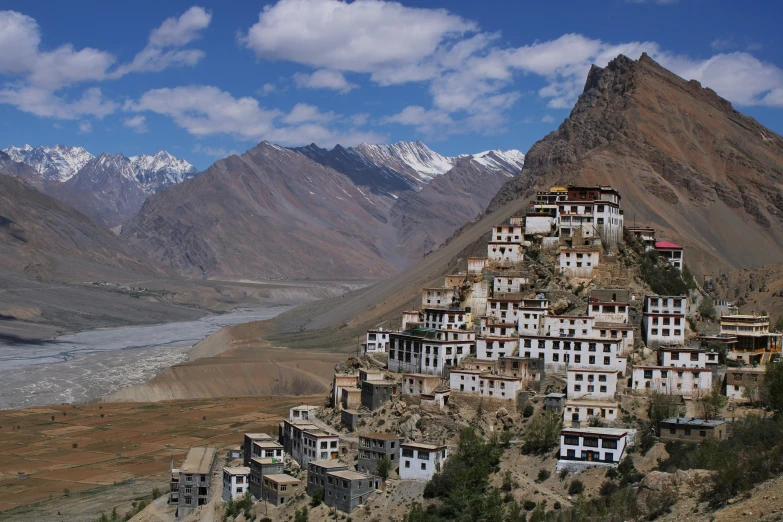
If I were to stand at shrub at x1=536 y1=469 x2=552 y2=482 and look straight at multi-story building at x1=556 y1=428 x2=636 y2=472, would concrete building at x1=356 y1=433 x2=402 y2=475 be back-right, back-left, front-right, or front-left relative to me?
back-left

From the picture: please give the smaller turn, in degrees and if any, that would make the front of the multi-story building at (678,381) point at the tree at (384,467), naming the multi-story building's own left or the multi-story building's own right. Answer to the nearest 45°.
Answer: approximately 90° to the multi-story building's own right

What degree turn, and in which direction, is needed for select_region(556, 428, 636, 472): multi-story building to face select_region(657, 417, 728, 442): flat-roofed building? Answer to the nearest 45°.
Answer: approximately 90° to its left

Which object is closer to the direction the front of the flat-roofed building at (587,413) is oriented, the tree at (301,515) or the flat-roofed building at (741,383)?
the tree

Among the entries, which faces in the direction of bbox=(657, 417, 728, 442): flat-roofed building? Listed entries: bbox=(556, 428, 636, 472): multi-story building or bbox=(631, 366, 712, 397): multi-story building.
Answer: bbox=(631, 366, 712, 397): multi-story building

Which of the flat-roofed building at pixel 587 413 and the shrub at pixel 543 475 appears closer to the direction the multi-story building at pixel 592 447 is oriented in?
the shrub

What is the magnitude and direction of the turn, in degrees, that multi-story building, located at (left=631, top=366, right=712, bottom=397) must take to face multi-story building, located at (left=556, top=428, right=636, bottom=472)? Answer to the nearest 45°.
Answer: approximately 45° to its right

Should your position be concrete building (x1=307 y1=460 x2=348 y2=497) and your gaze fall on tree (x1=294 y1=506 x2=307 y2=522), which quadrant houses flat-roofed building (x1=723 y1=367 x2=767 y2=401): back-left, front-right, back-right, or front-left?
back-left

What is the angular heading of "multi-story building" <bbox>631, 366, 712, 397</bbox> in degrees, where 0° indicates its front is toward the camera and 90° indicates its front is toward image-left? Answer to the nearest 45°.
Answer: approximately 0°

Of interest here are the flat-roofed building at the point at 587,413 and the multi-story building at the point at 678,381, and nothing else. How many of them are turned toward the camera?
2

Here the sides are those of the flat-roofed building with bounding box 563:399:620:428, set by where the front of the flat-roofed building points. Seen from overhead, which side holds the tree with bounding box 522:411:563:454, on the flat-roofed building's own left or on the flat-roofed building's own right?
on the flat-roofed building's own right

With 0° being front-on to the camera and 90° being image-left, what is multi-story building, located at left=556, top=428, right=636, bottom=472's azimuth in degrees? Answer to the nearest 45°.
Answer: approximately 0°

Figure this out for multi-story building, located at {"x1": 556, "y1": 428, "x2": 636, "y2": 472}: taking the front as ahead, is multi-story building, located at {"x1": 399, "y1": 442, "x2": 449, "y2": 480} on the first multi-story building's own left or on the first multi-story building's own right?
on the first multi-story building's own right
